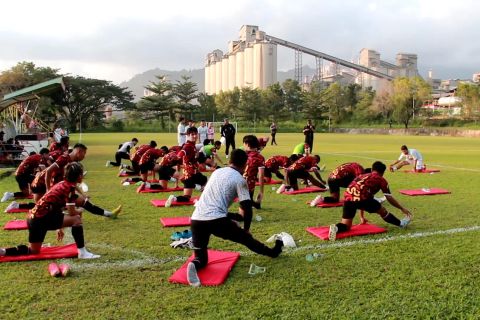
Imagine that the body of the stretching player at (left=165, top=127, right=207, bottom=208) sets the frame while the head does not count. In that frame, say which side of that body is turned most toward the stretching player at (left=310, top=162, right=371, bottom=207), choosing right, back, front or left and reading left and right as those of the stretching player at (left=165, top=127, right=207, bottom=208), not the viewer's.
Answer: front

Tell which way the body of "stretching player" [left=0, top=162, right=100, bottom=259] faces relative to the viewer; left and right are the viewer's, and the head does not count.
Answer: facing to the right of the viewer

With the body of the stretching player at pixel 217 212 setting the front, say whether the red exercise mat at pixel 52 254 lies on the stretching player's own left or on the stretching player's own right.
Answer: on the stretching player's own left

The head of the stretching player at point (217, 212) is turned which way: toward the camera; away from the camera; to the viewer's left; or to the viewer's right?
away from the camera

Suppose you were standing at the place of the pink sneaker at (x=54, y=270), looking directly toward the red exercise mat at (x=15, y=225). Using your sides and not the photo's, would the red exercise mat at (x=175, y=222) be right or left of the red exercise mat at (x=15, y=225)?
right

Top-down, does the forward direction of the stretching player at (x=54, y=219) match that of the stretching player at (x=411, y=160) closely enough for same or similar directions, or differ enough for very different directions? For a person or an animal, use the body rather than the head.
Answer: very different directions

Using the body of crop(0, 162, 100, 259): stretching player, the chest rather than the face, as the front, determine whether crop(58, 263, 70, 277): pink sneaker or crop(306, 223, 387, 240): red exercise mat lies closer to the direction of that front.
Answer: the red exercise mat

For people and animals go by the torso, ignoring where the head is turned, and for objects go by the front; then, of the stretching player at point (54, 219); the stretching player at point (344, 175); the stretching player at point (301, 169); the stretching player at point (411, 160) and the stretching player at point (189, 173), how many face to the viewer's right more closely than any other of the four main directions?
4

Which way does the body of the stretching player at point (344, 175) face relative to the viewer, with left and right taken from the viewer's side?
facing to the right of the viewer
